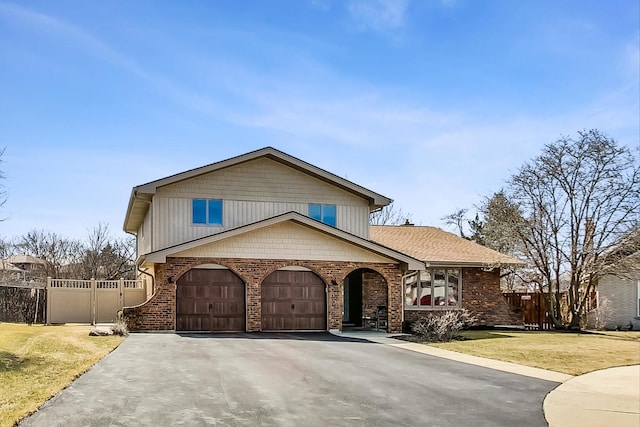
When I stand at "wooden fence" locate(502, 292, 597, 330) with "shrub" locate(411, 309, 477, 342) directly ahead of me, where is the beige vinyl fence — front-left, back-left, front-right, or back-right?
front-right

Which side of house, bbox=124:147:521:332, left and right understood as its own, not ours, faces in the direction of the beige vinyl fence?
right

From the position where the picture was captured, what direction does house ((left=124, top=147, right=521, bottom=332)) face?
facing the viewer

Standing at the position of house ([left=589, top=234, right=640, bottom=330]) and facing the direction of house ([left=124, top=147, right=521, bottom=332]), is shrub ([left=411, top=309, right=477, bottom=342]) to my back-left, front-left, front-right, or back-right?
front-left

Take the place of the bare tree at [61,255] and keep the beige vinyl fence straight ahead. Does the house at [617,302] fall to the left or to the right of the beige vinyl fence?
left

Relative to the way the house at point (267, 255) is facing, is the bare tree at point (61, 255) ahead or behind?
behind

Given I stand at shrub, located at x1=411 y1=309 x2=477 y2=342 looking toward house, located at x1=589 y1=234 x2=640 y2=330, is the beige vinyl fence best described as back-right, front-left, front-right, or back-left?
back-left

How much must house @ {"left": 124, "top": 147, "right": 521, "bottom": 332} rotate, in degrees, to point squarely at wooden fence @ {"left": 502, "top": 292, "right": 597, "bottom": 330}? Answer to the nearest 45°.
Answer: approximately 135° to its left
